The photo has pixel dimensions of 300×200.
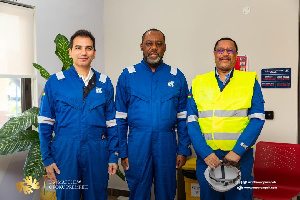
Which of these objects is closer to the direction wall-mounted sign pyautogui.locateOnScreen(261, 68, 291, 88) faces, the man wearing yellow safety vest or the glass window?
the man wearing yellow safety vest

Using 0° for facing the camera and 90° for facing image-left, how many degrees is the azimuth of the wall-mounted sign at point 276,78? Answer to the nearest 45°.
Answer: approximately 0°

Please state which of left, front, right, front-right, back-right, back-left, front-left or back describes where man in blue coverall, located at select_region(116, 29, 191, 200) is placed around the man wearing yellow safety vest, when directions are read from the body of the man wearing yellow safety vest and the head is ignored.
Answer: right

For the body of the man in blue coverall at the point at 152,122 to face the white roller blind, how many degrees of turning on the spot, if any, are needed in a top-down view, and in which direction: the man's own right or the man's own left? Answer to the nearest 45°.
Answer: approximately 135° to the man's own right

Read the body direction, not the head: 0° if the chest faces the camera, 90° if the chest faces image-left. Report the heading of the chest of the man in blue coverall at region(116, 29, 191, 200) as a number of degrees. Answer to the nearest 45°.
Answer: approximately 0°

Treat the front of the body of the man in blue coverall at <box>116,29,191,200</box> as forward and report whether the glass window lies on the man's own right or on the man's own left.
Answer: on the man's own right

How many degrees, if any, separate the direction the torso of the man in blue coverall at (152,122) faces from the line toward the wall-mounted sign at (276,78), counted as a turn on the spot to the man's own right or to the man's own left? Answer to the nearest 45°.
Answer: approximately 135° to the man's own left

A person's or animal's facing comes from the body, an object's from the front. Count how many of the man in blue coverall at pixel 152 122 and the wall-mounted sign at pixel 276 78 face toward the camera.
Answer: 2

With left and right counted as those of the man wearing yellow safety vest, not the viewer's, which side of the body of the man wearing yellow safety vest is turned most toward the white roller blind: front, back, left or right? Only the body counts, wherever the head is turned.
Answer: right
